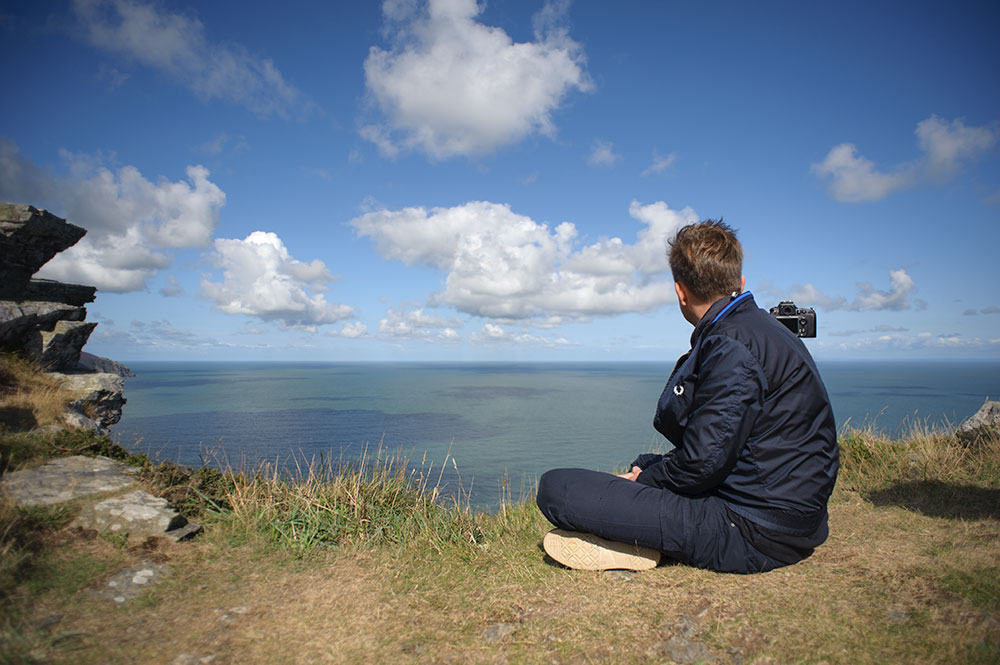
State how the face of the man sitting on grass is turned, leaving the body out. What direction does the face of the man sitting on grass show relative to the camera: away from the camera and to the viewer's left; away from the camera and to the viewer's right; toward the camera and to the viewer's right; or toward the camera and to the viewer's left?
away from the camera and to the viewer's left

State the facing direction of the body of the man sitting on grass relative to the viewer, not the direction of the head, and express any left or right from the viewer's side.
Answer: facing away from the viewer and to the left of the viewer

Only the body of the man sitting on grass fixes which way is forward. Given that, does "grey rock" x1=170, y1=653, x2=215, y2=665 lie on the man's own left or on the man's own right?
on the man's own left

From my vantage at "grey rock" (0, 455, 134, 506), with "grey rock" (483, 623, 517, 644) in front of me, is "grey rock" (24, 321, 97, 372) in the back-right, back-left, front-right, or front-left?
back-left

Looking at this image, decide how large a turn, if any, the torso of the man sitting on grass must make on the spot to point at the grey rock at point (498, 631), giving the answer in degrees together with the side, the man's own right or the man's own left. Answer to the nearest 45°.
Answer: approximately 90° to the man's own left

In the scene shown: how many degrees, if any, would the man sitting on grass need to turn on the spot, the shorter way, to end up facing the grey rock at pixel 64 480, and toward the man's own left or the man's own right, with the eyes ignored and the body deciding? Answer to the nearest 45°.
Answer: approximately 45° to the man's own left
